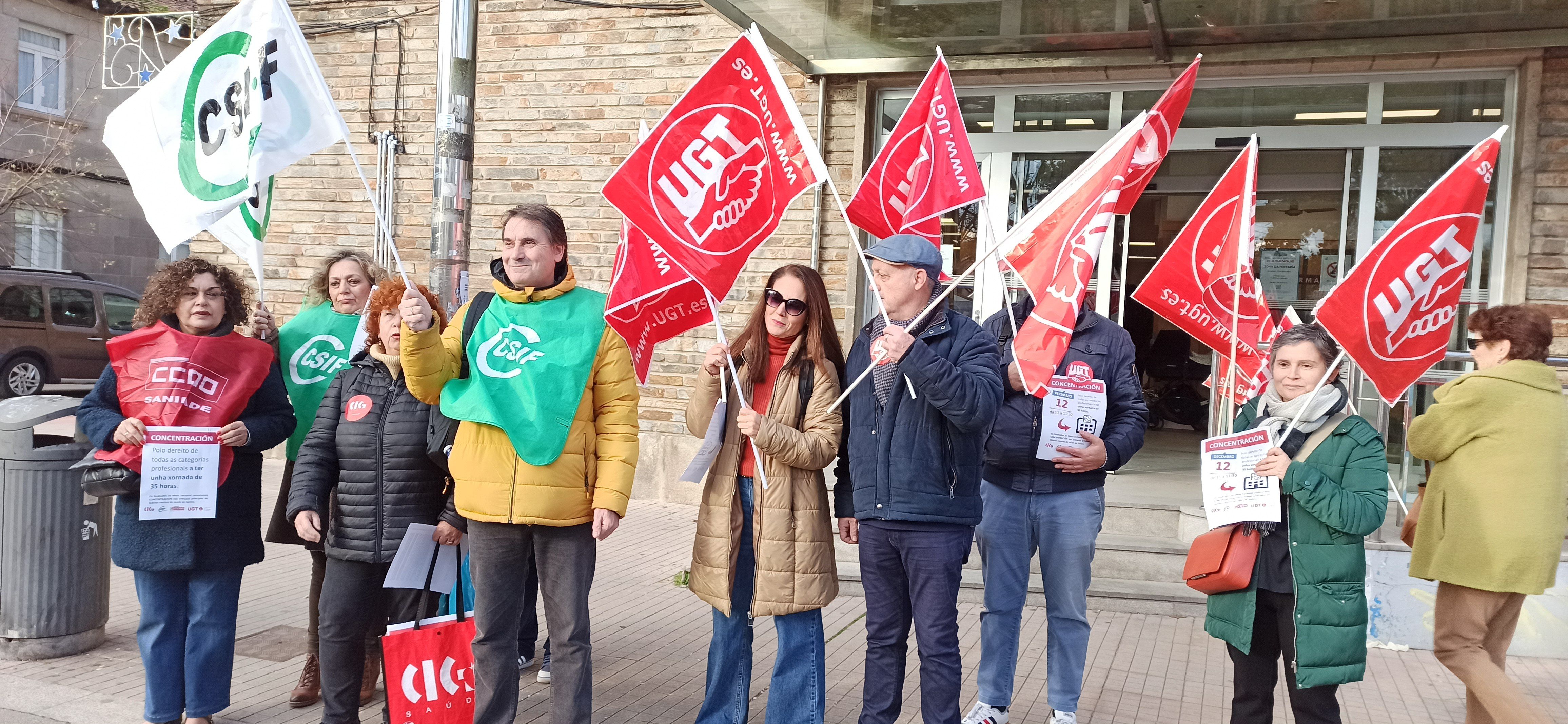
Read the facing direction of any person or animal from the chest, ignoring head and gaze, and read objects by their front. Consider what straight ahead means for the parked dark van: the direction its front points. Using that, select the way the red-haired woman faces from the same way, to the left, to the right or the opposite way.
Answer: to the right

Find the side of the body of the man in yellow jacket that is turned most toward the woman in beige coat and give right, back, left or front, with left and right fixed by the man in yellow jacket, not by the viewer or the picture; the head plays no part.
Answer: left

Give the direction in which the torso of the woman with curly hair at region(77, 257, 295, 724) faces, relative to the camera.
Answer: toward the camera

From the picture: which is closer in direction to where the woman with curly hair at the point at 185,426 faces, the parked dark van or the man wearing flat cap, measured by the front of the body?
the man wearing flat cap

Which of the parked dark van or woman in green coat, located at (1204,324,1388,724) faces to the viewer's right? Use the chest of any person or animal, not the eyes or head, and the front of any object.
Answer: the parked dark van

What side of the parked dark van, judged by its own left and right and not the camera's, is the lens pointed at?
right

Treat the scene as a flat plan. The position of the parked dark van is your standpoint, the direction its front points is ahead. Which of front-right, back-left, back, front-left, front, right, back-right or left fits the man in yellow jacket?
right
